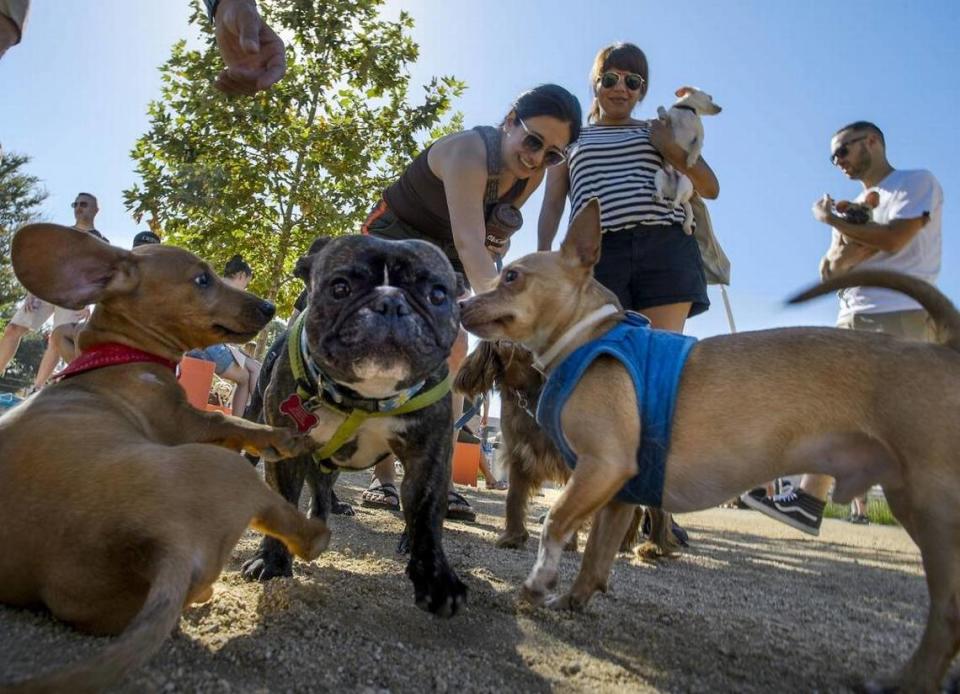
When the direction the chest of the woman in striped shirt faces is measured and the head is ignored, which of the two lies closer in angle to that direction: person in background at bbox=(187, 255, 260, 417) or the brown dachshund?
the brown dachshund

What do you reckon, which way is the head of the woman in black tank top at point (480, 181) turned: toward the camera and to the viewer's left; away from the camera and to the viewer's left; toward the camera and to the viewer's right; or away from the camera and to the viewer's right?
toward the camera and to the viewer's right

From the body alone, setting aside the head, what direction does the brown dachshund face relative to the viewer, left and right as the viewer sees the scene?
facing away from the viewer and to the right of the viewer

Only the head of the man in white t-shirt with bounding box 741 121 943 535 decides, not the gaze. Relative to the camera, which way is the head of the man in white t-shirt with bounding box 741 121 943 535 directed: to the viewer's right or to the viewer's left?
to the viewer's left

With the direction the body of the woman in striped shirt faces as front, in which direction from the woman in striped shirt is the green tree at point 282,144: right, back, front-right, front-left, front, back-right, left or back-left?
back-right

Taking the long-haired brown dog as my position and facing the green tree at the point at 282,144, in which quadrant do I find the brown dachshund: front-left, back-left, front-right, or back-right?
back-left

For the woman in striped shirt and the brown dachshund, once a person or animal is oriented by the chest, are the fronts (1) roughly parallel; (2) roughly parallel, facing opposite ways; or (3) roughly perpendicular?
roughly parallel, facing opposite ways

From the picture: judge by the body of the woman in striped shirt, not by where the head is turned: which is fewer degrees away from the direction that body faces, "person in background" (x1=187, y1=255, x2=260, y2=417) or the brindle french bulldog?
the brindle french bulldog

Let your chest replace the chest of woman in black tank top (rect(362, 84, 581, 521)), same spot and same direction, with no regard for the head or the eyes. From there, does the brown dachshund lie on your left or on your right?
on your right

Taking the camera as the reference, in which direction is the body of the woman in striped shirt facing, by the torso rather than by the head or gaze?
toward the camera

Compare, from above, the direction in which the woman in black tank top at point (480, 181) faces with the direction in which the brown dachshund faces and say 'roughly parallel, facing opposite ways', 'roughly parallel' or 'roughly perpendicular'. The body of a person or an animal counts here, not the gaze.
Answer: roughly perpendicular

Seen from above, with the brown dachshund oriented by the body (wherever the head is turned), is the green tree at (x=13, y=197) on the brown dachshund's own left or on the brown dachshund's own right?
on the brown dachshund's own left

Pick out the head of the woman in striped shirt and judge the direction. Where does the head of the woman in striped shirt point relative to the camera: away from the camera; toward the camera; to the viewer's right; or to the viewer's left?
toward the camera

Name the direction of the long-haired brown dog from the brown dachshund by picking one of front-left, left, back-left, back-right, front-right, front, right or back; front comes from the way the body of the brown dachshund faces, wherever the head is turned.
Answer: front

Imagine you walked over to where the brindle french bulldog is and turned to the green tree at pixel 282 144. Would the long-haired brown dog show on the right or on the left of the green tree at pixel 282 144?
right

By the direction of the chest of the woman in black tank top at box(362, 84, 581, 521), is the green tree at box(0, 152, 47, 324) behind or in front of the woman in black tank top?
behind
